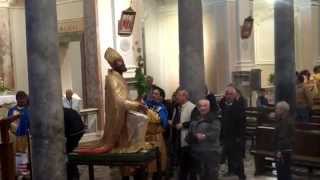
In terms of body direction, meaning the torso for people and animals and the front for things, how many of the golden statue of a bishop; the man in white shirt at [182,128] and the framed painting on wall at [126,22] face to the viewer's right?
1

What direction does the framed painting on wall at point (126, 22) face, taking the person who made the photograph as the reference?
facing the viewer

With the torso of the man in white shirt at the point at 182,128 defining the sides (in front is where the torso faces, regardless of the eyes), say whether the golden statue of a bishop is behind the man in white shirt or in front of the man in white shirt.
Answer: in front

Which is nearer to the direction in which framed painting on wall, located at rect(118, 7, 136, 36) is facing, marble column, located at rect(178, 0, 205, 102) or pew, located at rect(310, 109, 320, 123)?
the marble column

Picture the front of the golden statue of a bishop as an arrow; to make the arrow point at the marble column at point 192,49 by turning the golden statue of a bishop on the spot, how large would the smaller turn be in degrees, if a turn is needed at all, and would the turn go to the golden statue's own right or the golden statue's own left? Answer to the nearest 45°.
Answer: approximately 45° to the golden statue's own left

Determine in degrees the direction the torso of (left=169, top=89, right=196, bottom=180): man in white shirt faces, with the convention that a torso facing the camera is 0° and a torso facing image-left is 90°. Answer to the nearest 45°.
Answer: approximately 45°

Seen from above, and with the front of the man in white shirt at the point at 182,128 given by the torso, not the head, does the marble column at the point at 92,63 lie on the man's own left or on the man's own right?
on the man's own right

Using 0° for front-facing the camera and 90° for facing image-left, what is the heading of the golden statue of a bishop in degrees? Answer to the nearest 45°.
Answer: approximately 270°

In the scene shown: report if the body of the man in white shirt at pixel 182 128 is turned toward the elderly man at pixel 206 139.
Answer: no

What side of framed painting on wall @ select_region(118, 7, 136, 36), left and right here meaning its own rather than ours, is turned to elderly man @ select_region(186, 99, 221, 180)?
front

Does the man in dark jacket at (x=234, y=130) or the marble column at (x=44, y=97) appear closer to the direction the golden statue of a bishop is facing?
the man in dark jacket

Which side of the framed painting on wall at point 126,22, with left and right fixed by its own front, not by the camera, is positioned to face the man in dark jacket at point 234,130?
front
